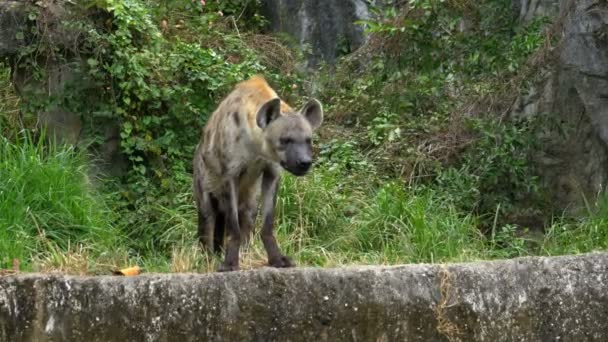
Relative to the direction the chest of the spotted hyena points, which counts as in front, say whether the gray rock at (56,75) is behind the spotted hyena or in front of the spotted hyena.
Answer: behind

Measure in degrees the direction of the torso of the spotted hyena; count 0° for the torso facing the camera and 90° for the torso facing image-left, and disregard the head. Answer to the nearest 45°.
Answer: approximately 315°
